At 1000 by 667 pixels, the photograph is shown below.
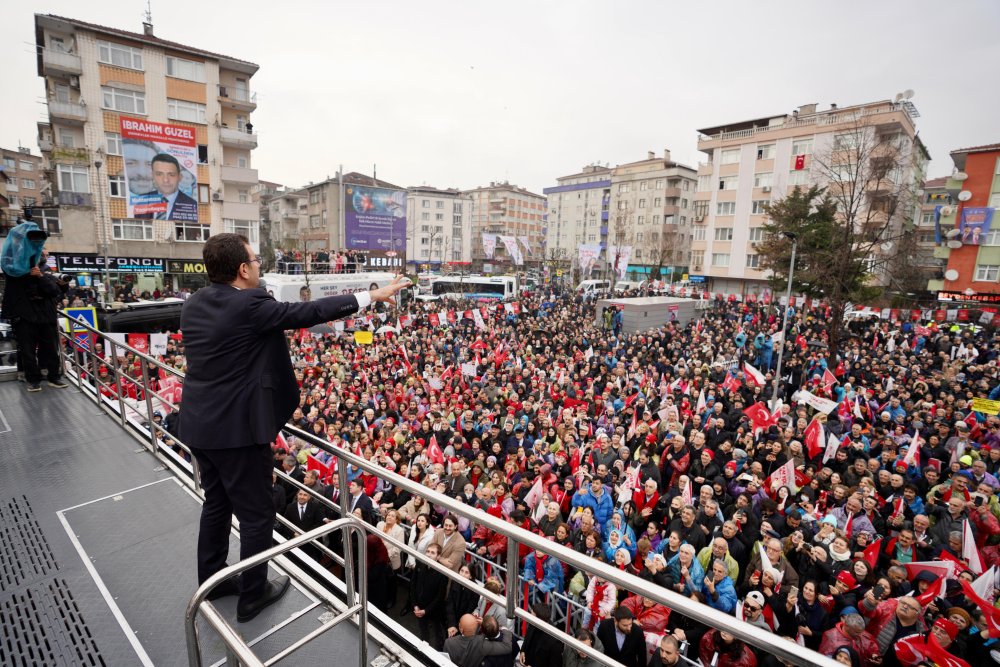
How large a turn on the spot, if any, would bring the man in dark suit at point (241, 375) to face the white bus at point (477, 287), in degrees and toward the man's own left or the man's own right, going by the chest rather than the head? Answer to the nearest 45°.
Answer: approximately 45° to the man's own left

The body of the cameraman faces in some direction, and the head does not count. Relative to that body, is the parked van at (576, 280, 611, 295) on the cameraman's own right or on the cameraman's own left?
on the cameraman's own left

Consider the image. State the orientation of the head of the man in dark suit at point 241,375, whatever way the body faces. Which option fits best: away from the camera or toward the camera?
away from the camera

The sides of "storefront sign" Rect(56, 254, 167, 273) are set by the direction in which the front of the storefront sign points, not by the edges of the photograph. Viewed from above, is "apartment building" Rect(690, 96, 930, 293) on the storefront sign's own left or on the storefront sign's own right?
on the storefront sign's own left

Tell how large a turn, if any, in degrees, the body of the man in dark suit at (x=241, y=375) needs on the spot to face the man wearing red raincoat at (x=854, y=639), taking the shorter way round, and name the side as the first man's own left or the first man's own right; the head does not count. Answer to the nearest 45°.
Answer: approximately 45° to the first man's own right

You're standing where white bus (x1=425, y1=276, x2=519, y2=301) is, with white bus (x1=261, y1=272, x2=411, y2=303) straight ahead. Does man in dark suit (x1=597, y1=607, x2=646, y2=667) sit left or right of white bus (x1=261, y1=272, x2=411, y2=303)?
left

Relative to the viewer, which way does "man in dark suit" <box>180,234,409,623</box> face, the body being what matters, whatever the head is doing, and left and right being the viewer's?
facing away from the viewer and to the right of the viewer

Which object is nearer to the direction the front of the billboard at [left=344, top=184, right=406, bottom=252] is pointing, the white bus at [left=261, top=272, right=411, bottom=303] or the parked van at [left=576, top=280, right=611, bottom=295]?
the white bus

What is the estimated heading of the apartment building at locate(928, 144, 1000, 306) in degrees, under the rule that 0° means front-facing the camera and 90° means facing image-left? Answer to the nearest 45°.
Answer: approximately 45°

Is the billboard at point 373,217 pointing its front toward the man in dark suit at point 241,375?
yes

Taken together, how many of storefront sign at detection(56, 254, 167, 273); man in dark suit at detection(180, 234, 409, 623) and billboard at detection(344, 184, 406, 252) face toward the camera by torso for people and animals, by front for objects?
2
